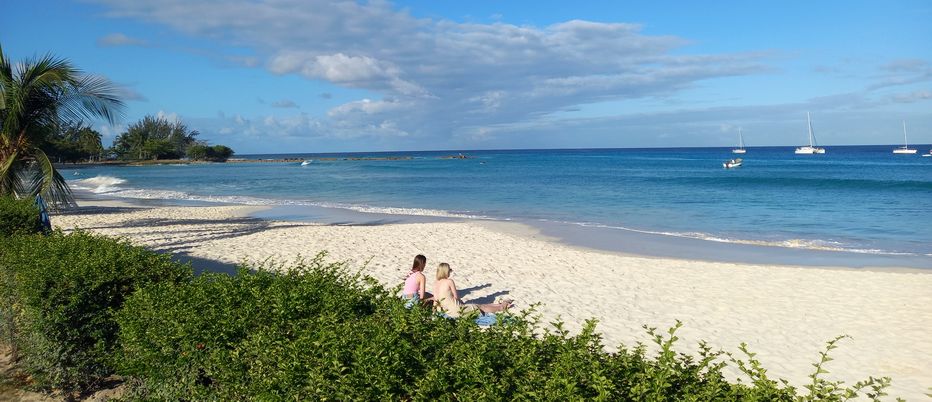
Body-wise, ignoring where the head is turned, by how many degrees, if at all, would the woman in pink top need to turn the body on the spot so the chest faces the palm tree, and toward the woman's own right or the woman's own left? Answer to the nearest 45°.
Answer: approximately 90° to the woman's own left

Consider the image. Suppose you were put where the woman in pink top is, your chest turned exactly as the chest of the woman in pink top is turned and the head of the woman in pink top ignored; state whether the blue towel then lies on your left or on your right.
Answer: on your right

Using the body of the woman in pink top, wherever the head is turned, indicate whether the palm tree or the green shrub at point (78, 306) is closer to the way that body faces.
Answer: the palm tree

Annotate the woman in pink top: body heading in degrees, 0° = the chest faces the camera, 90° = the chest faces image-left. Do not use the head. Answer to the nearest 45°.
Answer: approximately 225°

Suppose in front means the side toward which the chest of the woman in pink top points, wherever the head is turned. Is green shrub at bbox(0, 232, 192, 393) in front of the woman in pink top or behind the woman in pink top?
behind
